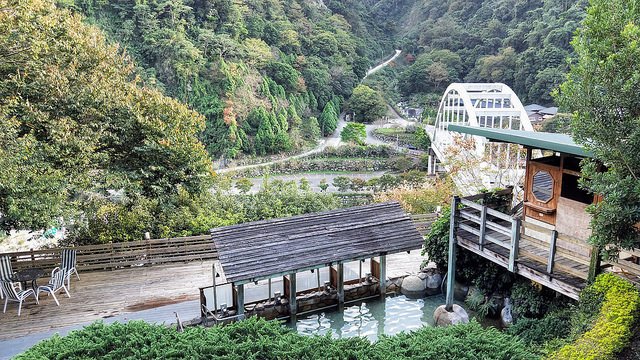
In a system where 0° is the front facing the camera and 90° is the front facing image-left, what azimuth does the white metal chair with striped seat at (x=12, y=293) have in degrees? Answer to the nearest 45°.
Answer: approximately 225°

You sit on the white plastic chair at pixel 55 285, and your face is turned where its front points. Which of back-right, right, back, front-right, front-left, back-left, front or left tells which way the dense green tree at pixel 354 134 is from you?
back

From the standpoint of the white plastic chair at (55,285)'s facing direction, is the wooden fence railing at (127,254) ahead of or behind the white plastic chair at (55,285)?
behind

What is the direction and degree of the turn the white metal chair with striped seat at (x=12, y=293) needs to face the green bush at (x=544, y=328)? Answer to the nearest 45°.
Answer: approximately 90° to its right

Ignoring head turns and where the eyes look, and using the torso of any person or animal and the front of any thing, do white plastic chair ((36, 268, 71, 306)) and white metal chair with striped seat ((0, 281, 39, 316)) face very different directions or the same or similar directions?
very different directions

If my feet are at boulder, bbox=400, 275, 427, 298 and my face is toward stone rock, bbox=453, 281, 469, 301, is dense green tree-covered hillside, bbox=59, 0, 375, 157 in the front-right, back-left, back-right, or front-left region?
back-left

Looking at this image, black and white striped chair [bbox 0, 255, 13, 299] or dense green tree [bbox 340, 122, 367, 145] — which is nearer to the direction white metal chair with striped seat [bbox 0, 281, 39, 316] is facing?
the dense green tree

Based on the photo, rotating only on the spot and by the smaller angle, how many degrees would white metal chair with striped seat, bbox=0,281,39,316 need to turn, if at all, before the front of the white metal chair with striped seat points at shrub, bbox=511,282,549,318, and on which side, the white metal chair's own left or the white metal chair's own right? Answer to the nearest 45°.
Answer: approximately 90° to the white metal chair's own right

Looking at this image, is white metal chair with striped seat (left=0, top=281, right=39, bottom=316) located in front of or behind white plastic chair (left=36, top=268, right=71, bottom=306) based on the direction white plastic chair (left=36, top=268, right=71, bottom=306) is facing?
in front
